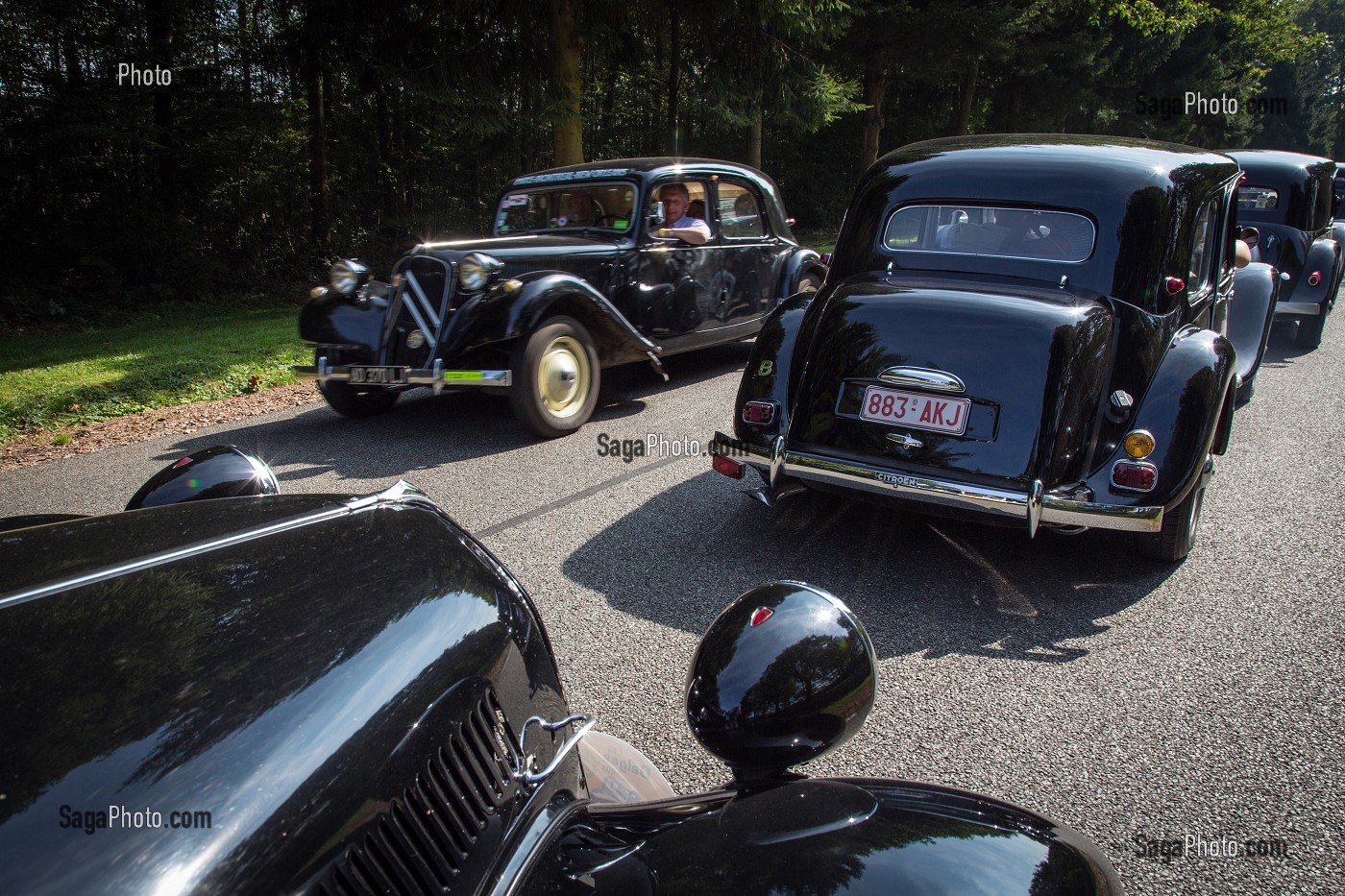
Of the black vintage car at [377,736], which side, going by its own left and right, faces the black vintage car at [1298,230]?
front

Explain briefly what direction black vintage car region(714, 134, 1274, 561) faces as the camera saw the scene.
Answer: facing away from the viewer and to the right of the viewer

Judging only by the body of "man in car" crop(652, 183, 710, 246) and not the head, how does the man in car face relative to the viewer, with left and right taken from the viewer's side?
facing the viewer and to the left of the viewer

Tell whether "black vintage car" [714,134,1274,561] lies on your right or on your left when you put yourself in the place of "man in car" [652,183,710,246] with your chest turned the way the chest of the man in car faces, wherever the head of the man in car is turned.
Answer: on your left

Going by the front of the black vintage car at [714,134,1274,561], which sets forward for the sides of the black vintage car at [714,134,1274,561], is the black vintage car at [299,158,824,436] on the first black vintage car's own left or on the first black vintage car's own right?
on the first black vintage car's own left

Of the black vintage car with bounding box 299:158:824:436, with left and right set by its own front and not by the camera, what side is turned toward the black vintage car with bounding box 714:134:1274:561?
left

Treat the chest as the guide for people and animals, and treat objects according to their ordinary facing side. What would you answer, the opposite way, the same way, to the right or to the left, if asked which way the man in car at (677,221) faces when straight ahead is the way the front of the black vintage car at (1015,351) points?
the opposite way

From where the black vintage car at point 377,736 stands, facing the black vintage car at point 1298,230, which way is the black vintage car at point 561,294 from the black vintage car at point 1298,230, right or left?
left

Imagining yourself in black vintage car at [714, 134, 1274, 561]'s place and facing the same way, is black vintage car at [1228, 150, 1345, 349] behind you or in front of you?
in front

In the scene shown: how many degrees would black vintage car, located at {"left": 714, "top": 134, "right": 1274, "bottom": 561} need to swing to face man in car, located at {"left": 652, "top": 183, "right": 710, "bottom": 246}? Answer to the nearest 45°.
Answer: approximately 90° to its left

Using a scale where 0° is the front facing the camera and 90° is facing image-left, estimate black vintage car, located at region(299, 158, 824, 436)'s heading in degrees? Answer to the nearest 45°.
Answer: approximately 45°

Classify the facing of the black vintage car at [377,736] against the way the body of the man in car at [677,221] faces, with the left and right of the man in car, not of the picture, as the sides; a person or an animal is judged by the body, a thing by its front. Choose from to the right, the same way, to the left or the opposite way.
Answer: the opposite way
